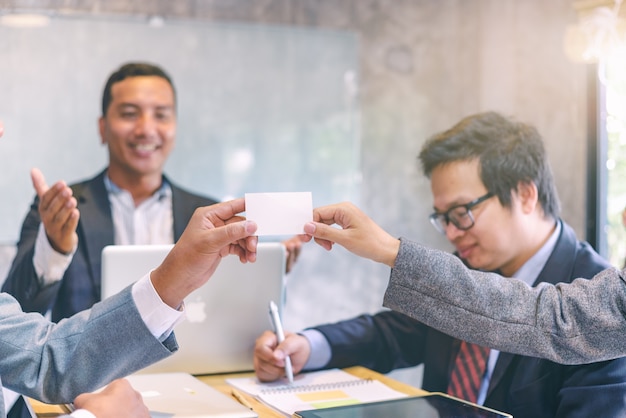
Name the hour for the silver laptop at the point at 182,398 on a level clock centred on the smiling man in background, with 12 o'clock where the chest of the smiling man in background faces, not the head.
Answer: The silver laptop is roughly at 12 o'clock from the smiling man in background.

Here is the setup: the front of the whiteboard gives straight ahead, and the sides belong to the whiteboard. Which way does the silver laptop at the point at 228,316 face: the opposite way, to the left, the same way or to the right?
the opposite way

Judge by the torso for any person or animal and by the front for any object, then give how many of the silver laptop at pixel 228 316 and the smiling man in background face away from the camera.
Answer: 1

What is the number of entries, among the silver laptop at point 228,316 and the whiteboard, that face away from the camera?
1

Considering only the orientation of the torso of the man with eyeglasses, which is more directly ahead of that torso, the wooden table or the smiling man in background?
the wooden table

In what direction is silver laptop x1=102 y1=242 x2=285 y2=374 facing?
away from the camera

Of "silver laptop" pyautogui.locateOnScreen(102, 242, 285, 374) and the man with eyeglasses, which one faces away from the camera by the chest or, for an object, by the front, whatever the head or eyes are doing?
the silver laptop

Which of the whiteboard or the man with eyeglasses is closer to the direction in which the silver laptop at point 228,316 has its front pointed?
the whiteboard

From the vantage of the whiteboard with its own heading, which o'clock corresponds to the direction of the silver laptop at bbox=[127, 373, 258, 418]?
The silver laptop is roughly at 12 o'clock from the whiteboard.

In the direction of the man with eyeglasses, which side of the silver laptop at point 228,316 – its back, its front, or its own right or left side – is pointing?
right

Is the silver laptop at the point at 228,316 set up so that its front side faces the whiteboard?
yes

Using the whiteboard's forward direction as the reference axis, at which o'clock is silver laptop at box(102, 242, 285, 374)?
The silver laptop is roughly at 12 o'clock from the whiteboard.

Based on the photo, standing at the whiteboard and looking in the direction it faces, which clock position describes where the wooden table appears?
The wooden table is roughly at 12 o'clock from the whiteboard.
